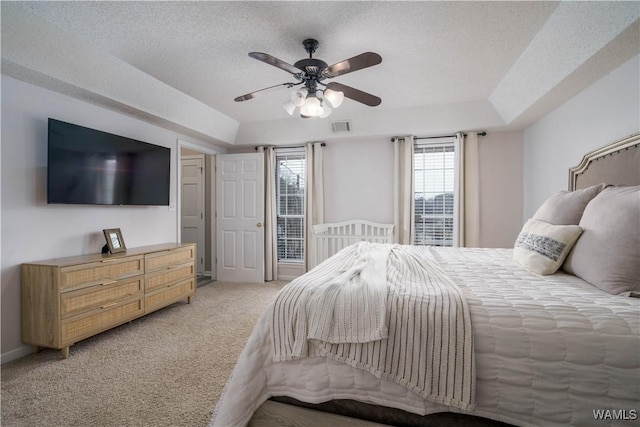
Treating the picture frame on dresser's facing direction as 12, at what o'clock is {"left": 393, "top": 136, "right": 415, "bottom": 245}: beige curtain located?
The beige curtain is roughly at 11 o'clock from the picture frame on dresser.

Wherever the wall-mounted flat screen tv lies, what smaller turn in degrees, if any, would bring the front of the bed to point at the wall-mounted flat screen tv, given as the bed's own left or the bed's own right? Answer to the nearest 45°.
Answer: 0° — it already faces it

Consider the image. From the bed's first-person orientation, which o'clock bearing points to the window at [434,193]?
The window is roughly at 3 o'clock from the bed.

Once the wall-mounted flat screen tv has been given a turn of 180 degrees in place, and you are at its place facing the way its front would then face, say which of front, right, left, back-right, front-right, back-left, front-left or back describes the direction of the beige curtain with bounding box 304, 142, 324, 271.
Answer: back-right

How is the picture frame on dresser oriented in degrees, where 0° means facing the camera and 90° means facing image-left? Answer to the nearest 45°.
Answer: approximately 315°

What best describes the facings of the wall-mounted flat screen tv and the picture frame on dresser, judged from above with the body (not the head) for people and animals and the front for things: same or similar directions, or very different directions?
same or similar directions

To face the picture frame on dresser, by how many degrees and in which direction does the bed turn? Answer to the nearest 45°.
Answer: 0° — it already faces it

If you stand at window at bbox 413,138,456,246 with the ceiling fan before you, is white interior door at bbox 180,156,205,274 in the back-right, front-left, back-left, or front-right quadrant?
front-right

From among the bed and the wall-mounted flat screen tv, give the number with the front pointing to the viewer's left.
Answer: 1

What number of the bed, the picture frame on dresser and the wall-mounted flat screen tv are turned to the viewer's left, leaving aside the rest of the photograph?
1

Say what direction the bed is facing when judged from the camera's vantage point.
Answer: facing to the left of the viewer

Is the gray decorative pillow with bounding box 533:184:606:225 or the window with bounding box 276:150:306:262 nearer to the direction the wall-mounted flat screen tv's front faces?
the gray decorative pillow

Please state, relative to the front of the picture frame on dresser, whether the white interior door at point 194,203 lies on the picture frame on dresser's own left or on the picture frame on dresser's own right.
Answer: on the picture frame on dresser's own left

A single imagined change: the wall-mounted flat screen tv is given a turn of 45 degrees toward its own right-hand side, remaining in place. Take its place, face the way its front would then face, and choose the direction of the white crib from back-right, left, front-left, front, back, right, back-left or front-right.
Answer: left

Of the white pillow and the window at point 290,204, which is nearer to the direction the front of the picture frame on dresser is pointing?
the white pillow

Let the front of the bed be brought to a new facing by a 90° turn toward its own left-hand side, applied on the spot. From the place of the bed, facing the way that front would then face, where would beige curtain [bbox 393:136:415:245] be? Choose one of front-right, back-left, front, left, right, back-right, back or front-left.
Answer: back

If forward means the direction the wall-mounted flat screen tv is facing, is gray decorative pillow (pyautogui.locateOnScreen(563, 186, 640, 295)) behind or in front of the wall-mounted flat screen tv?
in front

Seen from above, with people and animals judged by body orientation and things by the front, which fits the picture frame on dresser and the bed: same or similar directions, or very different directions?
very different directions
